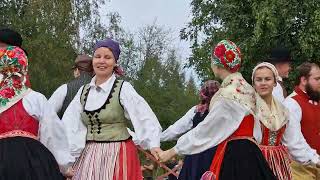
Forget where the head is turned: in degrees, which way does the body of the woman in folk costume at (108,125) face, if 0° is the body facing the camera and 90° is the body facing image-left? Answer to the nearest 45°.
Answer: approximately 45°

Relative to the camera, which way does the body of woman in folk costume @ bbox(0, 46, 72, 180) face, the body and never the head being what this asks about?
away from the camera

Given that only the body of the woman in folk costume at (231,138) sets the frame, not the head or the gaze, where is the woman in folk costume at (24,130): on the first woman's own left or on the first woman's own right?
on the first woman's own left

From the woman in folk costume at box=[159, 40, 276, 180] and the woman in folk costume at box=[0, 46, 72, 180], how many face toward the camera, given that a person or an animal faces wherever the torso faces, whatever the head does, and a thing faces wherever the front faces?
0

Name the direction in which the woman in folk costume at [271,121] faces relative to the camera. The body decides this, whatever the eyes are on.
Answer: toward the camera

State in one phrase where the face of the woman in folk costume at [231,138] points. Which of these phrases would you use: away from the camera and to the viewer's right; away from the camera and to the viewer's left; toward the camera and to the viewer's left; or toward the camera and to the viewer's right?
away from the camera and to the viewer's left

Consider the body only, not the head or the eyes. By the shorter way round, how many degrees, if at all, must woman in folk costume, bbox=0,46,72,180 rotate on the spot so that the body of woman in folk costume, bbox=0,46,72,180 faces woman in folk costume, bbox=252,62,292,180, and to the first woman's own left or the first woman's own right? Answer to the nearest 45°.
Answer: approximately 90° to the first woman's own right

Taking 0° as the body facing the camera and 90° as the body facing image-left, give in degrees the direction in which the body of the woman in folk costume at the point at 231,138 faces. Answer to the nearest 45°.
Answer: approximately 135°
